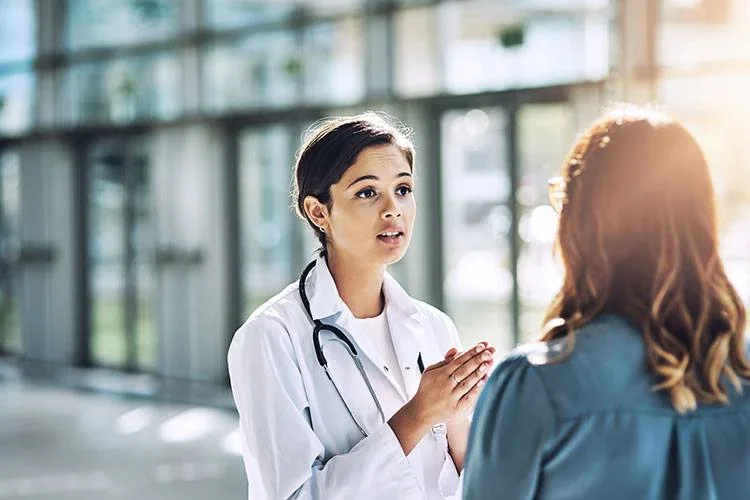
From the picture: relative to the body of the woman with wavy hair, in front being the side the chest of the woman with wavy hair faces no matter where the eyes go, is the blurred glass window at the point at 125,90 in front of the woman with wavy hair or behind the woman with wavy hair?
in front

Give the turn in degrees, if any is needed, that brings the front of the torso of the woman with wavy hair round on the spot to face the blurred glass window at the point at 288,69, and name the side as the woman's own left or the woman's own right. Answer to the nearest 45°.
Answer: approximately 45° to the woman's own right

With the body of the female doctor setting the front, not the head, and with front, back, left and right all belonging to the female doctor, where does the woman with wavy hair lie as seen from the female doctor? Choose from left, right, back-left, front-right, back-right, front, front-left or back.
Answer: front

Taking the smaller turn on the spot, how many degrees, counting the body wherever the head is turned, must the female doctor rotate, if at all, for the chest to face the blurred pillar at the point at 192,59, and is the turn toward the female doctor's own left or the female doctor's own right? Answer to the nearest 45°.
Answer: approximately 135° to the female doctor's own left

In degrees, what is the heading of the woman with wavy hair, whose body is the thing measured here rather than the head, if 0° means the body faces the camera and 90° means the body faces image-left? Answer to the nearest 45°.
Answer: approximately 135°

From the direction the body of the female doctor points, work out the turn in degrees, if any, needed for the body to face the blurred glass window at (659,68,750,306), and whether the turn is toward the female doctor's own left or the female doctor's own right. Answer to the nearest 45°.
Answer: approximately 90° to the female doctor's own left

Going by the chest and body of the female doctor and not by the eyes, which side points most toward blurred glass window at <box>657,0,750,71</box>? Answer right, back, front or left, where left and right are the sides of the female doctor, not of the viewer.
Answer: left

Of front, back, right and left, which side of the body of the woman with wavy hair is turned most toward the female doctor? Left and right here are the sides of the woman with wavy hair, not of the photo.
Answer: front

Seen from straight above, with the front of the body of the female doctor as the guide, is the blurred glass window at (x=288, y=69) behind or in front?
behind

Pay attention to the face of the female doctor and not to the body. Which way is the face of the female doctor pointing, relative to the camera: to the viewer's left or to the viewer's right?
to the viewer's right

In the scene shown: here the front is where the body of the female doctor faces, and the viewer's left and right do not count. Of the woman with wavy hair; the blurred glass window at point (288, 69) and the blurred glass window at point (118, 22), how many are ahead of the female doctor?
1

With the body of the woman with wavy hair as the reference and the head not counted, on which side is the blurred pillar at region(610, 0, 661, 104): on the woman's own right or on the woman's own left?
on the woman's own right

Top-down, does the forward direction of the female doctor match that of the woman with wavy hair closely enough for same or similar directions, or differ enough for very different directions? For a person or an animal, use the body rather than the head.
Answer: very different directions

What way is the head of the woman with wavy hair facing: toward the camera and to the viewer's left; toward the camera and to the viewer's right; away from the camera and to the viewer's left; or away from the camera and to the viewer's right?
away from the camera and to the viewer's left

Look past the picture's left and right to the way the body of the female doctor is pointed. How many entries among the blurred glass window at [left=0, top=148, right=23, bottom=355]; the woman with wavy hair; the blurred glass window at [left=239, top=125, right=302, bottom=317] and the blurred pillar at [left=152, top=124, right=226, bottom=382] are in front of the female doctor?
1
